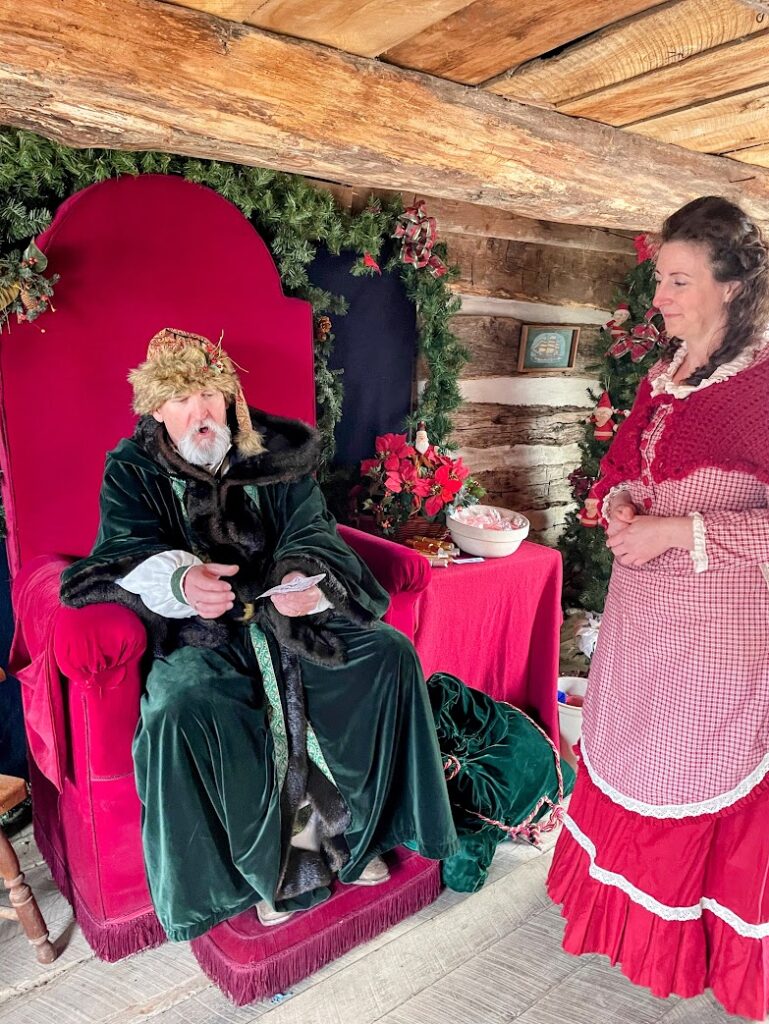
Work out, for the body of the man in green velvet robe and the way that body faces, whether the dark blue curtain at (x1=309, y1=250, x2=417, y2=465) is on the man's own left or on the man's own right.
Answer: on the man's own left

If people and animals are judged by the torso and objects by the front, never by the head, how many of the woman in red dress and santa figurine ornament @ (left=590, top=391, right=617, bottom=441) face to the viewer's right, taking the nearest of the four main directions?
0

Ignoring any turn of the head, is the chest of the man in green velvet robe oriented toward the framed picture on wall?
no

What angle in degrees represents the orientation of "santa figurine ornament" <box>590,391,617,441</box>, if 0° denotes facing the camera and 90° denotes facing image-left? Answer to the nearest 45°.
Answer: approximately 45°

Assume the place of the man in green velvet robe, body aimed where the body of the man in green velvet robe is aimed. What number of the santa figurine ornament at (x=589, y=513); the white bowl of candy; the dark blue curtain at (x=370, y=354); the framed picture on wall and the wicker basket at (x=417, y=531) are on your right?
0

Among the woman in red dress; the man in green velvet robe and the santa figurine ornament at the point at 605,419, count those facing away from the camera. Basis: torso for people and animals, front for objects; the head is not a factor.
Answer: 0

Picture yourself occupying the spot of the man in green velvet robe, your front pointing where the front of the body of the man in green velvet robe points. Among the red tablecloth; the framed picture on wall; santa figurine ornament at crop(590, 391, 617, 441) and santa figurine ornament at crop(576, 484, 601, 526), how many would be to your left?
4

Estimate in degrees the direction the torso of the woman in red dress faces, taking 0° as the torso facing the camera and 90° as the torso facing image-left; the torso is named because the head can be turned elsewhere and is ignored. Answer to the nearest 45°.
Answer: approximately 45°

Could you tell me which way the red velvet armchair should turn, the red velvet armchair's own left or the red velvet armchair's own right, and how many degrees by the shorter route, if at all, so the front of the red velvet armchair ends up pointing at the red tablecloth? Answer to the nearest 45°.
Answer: approximately 45° to the red velvet armchair's own left

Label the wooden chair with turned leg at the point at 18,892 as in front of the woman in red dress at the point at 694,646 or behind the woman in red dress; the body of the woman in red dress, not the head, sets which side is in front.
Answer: in front

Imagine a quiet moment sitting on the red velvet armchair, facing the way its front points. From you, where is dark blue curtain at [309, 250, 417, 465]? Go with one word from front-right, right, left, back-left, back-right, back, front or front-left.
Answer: left

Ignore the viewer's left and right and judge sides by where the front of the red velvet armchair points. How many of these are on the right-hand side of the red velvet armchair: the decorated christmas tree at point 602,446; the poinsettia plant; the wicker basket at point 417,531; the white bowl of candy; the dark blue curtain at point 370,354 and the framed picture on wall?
0

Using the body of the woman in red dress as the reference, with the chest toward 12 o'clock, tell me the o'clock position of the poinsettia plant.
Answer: The poinsettia plant is roughly at 3 o'clock from the woman in red dress.

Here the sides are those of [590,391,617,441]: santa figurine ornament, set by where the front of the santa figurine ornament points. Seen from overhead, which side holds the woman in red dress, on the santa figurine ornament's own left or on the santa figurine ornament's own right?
on the santa figurine ornament's own left

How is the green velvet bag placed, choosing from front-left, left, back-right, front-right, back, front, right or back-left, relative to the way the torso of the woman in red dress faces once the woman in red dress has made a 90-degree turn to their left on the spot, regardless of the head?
back

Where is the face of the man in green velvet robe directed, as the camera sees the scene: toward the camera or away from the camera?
toward the camera

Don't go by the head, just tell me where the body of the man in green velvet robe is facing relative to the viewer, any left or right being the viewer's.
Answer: facing the viewer and to the right of the viewer
